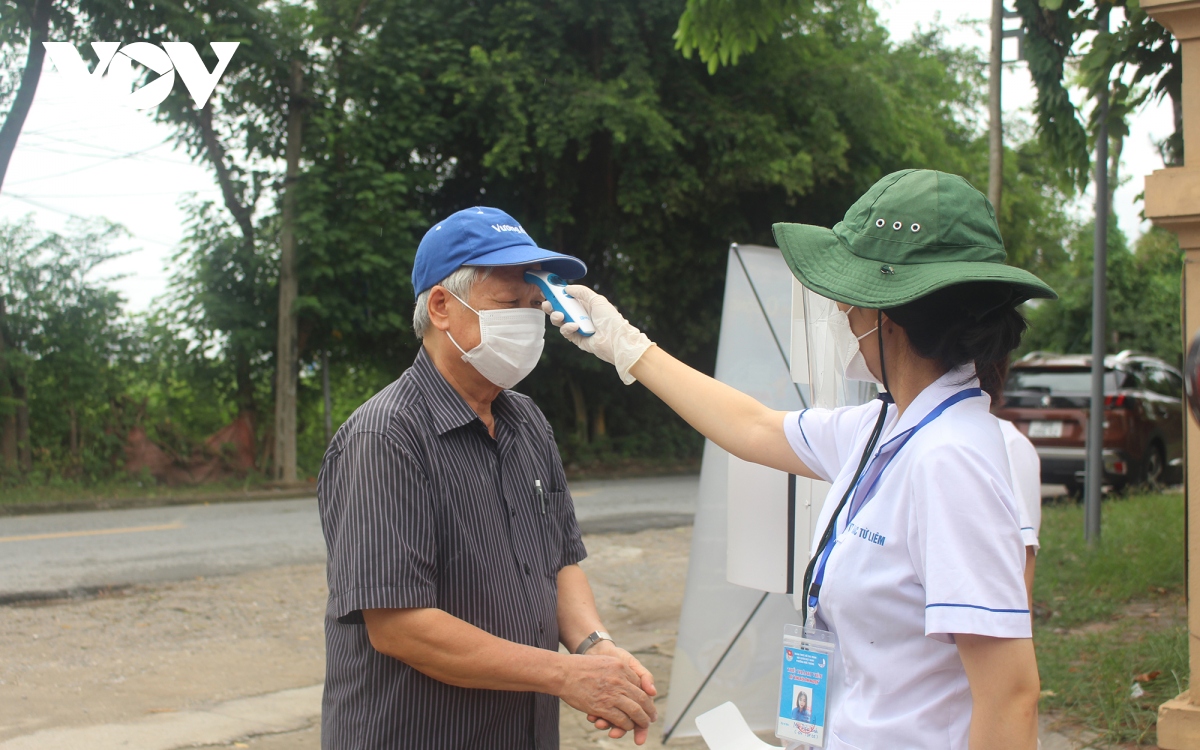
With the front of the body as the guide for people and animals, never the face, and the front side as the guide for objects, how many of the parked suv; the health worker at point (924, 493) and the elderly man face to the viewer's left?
1

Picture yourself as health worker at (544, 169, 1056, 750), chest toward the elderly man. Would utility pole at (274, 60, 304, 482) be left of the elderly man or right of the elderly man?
right

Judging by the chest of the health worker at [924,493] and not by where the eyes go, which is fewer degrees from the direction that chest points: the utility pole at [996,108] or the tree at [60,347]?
the tree

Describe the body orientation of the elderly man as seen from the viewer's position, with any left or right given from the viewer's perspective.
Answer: facing the viewer and to the right of the viewer

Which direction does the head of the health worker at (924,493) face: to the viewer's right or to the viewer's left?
to the viewer's left

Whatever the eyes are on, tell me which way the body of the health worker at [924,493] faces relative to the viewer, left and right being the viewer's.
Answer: facing to the left of the viewer

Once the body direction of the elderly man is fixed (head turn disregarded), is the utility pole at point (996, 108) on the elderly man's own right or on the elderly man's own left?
on the elderly man's own left

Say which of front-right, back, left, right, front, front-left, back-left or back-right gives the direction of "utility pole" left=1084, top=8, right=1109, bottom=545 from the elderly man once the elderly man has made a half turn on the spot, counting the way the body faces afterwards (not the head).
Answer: right

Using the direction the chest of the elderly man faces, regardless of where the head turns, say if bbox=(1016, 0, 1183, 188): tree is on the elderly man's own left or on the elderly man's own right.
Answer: on the elderly man's own left

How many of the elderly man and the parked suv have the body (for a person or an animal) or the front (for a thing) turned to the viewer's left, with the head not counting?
0

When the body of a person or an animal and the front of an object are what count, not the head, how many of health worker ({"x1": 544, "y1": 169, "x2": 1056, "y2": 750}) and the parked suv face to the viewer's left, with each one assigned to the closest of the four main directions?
1

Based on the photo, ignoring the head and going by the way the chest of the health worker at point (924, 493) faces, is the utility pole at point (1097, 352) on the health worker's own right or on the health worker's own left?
on the health worker's own right

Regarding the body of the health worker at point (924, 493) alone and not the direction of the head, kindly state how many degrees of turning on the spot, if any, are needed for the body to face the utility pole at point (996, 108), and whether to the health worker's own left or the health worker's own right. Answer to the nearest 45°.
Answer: approximately 90° to the health worker's own right

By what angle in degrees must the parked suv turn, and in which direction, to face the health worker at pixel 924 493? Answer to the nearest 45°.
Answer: approximately 135° to its right

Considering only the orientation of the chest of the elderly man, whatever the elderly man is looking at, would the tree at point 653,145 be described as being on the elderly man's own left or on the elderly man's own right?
on the elderly man's own left

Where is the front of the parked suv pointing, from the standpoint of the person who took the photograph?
facing away from the viewer and to the right of the viewer

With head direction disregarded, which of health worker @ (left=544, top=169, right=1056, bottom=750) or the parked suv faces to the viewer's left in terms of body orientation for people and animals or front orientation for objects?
the health worker
